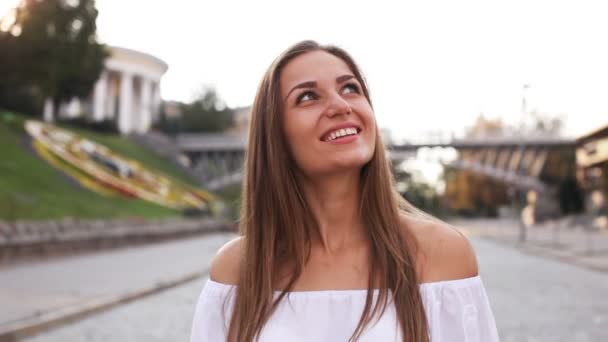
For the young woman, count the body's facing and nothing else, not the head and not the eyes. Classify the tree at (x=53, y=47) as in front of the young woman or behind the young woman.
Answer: behind

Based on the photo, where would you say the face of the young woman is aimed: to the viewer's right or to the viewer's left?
to the viewer's right

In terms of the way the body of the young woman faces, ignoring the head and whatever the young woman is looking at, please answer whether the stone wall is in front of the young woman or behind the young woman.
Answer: behind

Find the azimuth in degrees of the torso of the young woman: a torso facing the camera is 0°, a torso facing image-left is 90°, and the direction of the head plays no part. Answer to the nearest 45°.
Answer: approximately 0°
